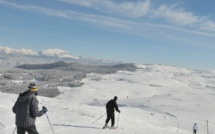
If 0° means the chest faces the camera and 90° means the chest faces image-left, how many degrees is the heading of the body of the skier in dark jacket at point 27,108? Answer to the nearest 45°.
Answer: approximately 225°
